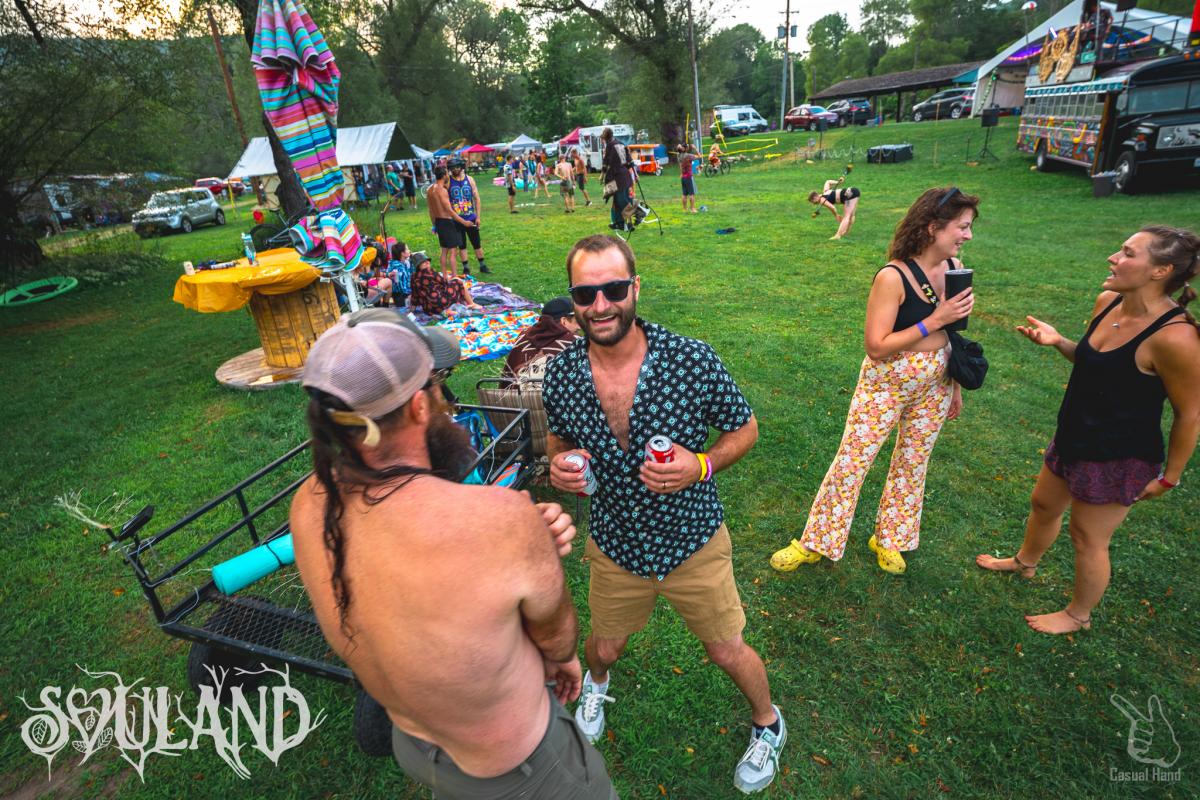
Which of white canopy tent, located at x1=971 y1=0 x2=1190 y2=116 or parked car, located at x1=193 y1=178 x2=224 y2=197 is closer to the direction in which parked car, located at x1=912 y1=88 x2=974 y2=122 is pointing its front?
the parked car

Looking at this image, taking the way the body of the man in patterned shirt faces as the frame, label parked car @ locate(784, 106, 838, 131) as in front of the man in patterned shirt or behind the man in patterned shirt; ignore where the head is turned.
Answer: behind

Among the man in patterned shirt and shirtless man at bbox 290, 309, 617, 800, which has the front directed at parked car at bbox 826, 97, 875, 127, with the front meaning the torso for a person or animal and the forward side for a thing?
the shirtless man

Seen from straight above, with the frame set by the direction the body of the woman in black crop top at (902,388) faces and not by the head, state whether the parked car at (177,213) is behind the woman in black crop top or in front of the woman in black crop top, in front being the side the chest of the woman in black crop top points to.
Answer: behind

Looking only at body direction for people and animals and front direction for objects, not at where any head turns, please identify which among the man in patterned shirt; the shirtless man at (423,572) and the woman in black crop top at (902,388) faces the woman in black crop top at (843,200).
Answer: the shirtless man

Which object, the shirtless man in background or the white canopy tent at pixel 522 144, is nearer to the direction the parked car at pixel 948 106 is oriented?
the white canopy tent

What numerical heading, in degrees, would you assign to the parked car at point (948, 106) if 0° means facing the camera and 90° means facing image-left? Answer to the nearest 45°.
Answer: approximately 90°

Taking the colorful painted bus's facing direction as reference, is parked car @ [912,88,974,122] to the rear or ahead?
to the rear

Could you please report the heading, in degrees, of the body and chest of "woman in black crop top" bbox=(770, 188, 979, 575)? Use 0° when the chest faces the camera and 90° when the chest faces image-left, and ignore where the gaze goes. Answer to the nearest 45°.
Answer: approximately 315°

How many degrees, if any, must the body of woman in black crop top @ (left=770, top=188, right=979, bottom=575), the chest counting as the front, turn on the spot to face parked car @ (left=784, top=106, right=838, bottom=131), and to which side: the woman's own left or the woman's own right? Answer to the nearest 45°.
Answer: approximately 135° to the woman's own left

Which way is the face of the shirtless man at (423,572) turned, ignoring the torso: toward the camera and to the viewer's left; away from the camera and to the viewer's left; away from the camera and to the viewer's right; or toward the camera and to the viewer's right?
away from the camera and to the viewer's right

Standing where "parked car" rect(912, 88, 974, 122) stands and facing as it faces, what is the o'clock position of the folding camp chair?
The folding camp chair is roughly at 9 o'clock from the parked car.
